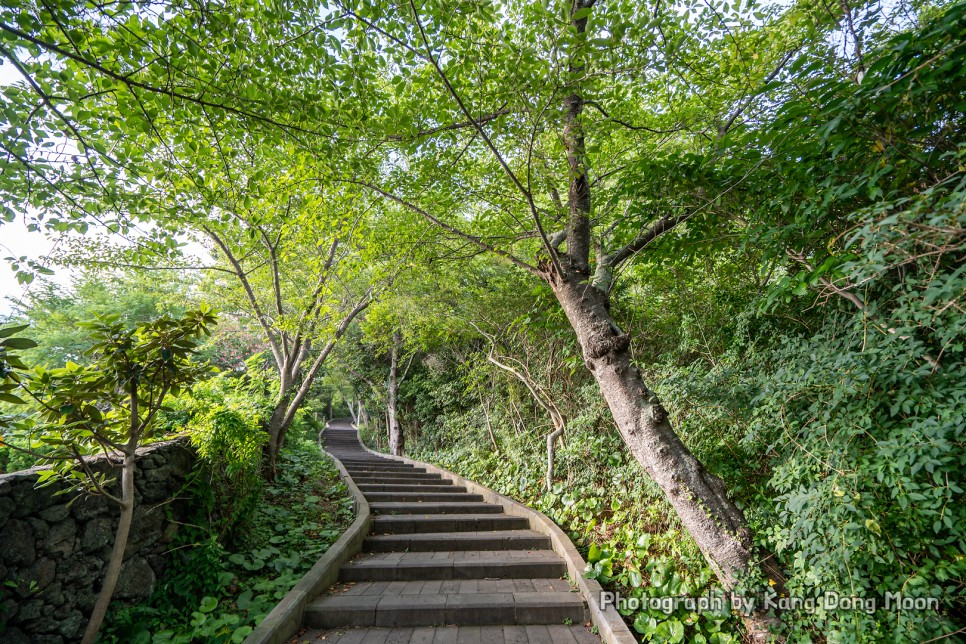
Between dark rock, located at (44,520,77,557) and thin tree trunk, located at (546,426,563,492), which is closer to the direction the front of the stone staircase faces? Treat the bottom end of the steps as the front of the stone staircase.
the dark rock

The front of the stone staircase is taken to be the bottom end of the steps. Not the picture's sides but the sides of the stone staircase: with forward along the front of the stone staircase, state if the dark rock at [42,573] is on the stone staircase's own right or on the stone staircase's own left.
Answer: on the stone staircase's own right

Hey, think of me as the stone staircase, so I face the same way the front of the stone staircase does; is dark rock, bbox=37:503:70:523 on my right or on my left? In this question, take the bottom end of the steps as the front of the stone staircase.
on my right

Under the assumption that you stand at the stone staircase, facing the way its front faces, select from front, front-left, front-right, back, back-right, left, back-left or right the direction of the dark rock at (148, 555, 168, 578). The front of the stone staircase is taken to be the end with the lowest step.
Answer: right

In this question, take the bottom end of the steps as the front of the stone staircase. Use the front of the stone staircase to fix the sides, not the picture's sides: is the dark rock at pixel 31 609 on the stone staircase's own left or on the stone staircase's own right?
on the stone staircase's own right

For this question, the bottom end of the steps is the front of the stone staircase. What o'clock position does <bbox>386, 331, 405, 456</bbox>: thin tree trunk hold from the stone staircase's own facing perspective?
The thin tree trunk is roughly at 6 o'clock from the stone staircase.

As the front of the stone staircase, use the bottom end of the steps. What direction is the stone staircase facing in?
toward the camera

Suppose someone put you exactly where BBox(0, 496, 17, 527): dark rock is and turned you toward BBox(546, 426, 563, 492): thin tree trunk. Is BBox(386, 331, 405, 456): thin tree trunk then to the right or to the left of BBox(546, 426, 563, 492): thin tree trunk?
left

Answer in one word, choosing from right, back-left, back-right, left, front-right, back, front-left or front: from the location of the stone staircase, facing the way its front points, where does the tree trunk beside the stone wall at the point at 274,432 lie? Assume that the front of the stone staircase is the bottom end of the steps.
back-right
